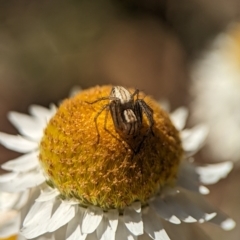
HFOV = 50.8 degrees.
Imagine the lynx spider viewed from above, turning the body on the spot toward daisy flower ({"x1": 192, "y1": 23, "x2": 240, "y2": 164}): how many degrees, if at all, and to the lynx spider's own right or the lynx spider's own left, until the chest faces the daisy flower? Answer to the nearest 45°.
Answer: approximately 45° to the lynx spider's own right

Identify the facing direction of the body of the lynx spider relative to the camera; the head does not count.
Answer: away from the camera
